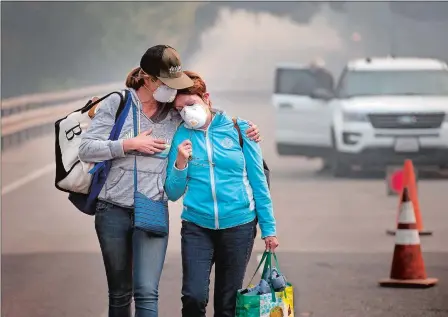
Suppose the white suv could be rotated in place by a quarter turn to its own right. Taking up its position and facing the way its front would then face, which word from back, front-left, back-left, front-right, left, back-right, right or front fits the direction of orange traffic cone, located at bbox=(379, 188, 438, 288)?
left

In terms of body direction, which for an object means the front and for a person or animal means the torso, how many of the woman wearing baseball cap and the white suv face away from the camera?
0

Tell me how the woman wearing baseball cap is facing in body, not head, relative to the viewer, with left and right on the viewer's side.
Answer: facing the viewer and to the right of the viewer

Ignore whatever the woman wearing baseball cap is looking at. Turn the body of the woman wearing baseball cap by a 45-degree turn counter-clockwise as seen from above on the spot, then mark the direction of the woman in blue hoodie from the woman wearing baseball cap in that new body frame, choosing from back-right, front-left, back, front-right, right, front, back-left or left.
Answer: front

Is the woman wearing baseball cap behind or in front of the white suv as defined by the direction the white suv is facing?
in front

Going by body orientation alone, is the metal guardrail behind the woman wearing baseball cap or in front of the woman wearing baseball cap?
behind

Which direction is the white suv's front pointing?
toward the camera

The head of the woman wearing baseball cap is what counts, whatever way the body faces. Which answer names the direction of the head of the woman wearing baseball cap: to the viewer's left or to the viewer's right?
to the viewer's right

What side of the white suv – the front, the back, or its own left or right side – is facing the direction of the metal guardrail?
right

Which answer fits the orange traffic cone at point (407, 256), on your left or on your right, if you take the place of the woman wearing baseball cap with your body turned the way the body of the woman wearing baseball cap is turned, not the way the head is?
on your left
